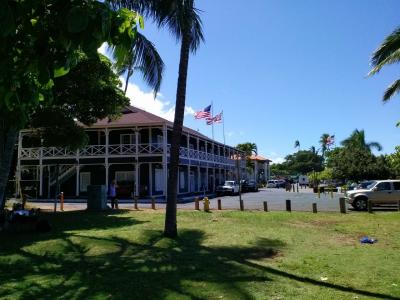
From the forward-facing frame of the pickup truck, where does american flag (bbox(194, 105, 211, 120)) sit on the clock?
The american flag is roughly at 1 o'clock from the pickup truck.

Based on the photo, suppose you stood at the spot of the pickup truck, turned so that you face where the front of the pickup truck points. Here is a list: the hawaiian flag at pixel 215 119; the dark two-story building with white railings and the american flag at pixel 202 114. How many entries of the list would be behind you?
0

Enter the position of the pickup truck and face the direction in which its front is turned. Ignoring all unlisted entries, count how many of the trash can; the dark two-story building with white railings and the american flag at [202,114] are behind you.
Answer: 0

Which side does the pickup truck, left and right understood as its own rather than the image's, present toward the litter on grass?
left

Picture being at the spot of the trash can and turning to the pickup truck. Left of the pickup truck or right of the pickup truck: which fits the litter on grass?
right

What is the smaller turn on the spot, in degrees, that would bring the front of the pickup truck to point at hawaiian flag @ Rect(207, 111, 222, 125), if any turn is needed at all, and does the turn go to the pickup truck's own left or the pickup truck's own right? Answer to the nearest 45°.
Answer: approximately 45° to the pickup truck's own right

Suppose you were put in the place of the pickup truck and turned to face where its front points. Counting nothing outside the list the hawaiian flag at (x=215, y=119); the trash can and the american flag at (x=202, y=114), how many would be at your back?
0

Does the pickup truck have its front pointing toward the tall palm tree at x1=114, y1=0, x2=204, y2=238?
no

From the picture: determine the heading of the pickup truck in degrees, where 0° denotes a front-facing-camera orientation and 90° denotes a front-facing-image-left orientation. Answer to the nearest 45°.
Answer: approximately 90°

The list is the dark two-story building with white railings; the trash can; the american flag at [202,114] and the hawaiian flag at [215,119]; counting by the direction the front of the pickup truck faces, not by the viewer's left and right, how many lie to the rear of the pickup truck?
0

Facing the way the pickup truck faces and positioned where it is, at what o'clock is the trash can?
The trash can is roughly at 11 o'clock from the pickup truck.

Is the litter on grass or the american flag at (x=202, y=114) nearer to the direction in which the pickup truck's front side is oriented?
the american flag

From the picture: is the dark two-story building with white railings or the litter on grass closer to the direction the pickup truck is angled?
the dark two-story building with white railings

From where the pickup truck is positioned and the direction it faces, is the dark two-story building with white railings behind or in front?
in front
